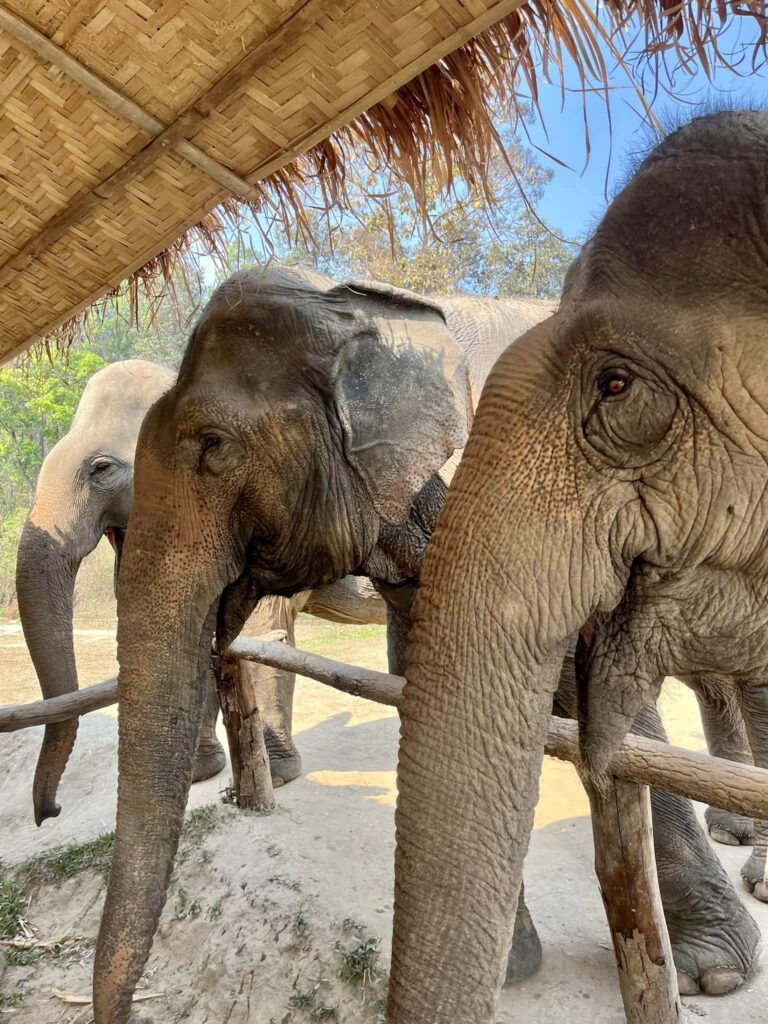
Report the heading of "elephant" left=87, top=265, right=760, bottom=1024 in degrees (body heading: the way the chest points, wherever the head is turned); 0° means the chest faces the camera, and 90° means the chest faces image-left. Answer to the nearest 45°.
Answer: approximately 45°

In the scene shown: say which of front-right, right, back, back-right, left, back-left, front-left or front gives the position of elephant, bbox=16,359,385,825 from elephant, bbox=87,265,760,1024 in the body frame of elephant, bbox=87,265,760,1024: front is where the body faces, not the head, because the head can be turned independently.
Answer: right
